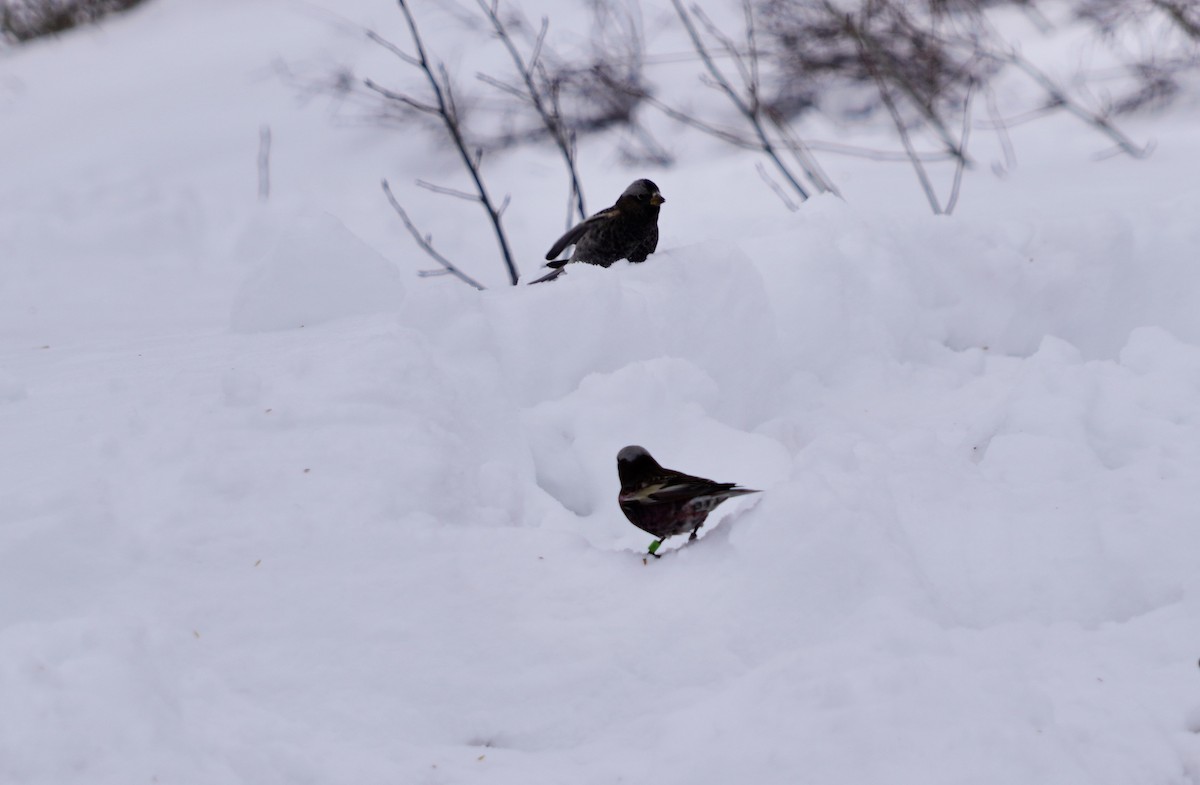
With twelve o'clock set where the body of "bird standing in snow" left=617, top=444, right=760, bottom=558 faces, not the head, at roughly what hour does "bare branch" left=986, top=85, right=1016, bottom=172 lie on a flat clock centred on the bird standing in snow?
The bare branch is roughly at 4 o'clock from the bird standing in snow.

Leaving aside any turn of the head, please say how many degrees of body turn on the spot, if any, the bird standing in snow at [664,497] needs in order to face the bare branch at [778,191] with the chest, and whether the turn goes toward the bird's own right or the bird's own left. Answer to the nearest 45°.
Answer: approximately 90° to the bird's own right

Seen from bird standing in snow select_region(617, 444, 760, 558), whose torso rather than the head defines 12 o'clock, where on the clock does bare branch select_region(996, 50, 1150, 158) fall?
The bare branch is roughly at 4 o'clock from the bird standing in snow.

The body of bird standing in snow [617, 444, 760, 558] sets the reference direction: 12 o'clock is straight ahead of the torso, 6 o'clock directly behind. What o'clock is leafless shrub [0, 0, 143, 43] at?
The leafless shrub is roughly at 2 o'clock from the bird standing in snow.

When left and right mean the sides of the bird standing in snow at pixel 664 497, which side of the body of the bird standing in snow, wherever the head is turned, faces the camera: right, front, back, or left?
left

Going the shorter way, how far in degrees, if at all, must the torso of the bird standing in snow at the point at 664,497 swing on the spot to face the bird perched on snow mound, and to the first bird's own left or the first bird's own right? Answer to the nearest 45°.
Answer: approximately 90° to the first bird's own right
